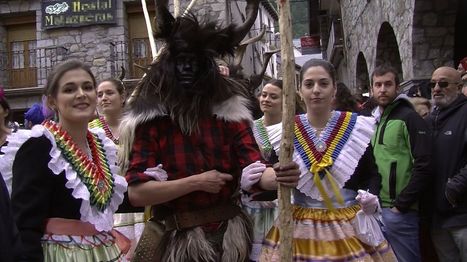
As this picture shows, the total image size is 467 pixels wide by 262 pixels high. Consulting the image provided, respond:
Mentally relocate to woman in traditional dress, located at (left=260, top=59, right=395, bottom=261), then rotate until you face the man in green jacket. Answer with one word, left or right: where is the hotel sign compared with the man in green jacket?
left

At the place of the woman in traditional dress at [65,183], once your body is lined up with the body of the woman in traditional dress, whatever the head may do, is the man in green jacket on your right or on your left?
on your left

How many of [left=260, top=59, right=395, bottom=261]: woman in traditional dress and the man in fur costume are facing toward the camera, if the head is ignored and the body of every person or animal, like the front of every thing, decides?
2

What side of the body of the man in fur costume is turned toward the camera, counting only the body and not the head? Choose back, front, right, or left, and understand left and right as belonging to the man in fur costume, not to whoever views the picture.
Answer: front

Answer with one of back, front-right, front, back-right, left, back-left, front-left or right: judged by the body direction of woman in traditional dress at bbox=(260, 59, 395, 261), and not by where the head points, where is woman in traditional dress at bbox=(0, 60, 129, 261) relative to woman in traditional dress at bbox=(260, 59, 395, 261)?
front-right

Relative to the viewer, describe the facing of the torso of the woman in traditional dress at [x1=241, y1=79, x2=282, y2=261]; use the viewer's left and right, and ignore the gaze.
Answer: facing the viewer and to the left of the viewer

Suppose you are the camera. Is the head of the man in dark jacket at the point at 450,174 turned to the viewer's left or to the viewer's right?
to the viewer's left

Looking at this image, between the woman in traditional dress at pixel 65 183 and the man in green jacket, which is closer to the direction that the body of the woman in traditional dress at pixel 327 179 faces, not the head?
the woman in traditional dress

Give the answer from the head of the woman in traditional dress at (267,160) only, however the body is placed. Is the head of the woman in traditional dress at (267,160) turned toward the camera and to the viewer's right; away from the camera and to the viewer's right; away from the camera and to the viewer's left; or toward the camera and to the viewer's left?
toward the camera and to the viewer's left

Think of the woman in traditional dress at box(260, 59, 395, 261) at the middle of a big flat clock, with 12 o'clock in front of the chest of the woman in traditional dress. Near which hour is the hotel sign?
The hotel sign is roughly at 5 o'clock from the woman in traditional dress.

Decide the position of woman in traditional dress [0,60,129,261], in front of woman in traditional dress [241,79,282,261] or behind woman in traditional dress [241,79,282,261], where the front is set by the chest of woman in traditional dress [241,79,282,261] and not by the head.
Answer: in front

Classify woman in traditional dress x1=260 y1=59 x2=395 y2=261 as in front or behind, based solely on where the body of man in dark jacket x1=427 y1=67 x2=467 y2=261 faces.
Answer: in front

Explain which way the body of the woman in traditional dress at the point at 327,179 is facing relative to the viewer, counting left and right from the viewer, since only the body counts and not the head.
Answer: facing the viewer
